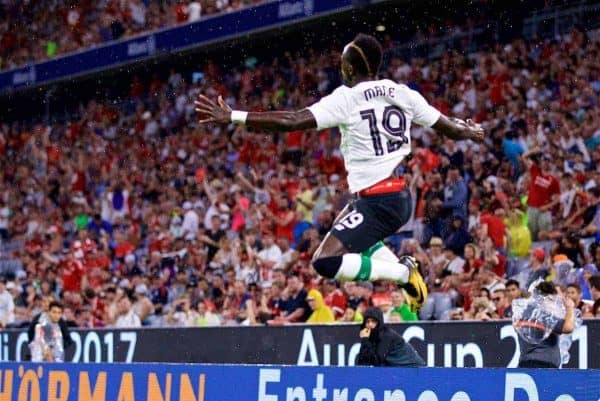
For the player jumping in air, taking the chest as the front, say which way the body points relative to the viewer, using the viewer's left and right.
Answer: facing away from the viewer and to the left of the viewer

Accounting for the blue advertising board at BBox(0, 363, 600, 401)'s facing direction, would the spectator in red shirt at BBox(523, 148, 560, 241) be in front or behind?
behind

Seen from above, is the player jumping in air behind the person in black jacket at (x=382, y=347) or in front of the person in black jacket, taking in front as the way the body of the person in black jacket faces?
in front

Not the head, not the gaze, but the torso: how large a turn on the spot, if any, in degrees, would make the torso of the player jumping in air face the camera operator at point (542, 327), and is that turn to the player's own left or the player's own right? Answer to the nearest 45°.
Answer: approximately 90° to the player's own right

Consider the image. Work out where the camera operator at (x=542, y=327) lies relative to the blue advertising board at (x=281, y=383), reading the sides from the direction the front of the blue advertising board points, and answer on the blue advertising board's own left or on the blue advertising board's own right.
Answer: on the blue advertising board's own left

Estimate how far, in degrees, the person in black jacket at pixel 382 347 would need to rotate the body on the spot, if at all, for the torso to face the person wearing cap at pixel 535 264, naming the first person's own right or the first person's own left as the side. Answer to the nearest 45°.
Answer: approximately 180°

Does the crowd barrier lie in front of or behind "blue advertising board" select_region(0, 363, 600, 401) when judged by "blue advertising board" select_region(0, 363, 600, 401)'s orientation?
behind

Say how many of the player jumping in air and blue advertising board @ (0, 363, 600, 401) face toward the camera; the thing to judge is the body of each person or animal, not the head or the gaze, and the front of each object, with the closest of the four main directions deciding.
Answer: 1

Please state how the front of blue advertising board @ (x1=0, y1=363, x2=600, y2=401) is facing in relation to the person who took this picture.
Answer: facing the viewer

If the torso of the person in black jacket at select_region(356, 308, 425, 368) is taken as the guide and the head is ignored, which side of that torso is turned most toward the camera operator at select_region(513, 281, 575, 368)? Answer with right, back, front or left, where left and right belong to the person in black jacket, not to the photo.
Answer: left

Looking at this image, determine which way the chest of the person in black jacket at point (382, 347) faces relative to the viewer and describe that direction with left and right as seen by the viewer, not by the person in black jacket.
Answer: facing the viewer and to the left of the viewer

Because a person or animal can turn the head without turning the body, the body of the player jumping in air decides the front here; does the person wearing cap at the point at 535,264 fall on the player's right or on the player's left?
on the player's right

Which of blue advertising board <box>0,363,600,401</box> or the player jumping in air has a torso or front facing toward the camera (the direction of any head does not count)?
the blue advertising board
